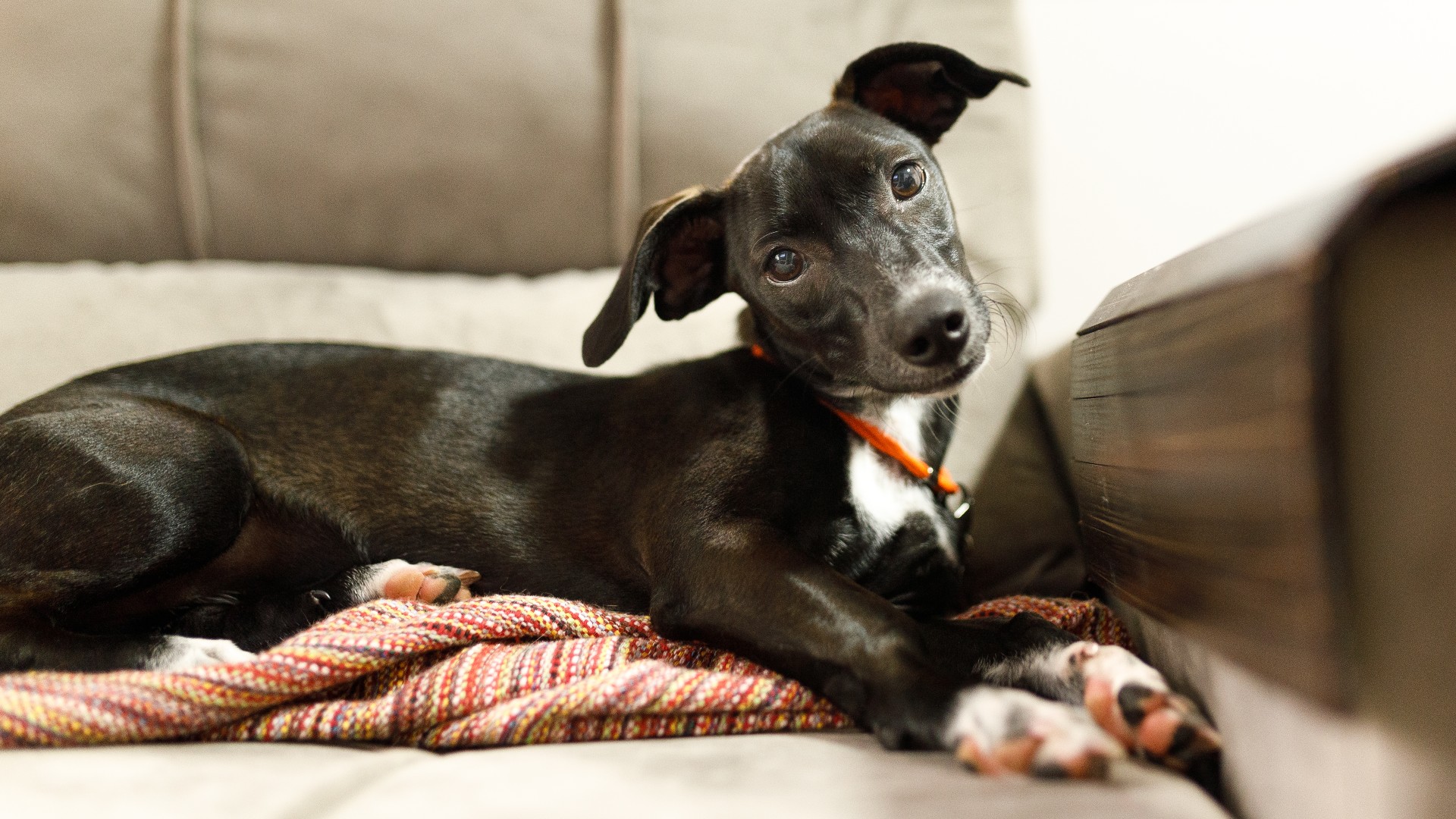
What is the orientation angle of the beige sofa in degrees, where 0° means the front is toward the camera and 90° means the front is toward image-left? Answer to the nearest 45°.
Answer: approximately 0°

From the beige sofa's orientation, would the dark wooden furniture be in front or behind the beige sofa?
in front
